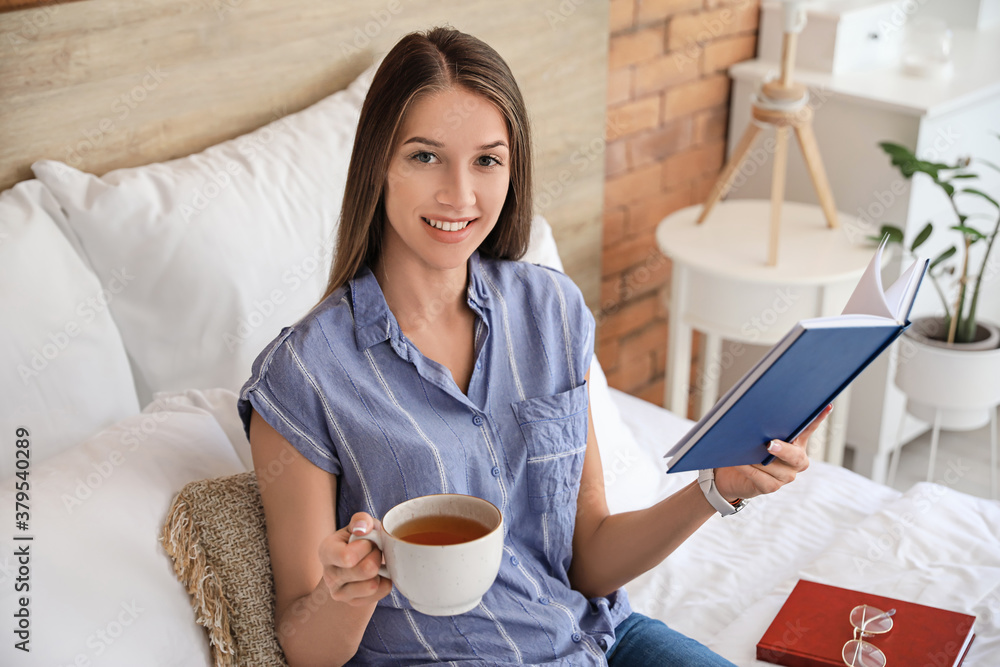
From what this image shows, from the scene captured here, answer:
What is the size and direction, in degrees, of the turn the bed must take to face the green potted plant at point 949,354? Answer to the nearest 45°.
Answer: approximately 90° to its left

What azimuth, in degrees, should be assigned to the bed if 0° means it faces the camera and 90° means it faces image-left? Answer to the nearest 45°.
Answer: approximately 315°

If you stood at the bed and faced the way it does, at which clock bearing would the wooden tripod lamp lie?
The wooden tripod lamp is roughly at 9 o'clock from the bed.

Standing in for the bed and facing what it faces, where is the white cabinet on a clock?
The white cabinet is roughly at 9 o'clock from the bed.

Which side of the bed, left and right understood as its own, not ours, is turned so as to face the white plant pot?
left
